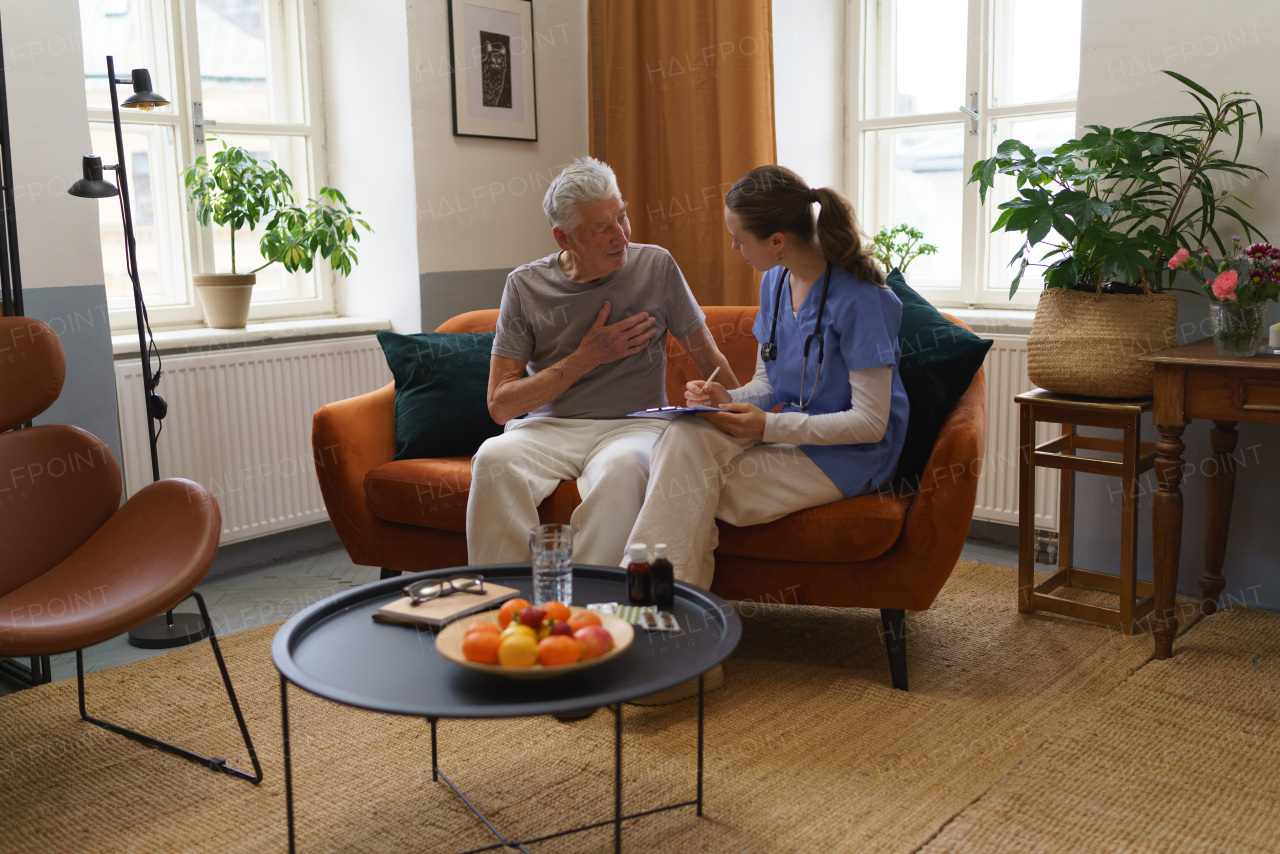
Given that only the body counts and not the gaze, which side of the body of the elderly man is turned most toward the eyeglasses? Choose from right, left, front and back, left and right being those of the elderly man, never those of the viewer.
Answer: front

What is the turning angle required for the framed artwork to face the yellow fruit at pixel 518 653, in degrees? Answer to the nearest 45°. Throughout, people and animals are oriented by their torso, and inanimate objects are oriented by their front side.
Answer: approximately 45° to its right

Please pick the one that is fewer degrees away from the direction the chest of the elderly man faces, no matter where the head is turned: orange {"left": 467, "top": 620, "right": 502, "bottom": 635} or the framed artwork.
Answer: the orange

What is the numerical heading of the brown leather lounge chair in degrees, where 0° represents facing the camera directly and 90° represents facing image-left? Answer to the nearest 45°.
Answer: approximately 315°

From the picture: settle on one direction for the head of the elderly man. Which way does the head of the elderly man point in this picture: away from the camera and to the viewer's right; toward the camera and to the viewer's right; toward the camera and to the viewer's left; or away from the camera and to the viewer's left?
toward the camera and to the viewer's right

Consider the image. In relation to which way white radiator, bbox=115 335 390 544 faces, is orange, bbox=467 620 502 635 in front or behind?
in front

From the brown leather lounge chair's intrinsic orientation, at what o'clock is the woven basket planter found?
The woven basket planter is roughly at 11 o'clock from the brown leather lounge chair.

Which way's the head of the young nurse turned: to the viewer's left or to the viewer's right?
to the viewer's left
